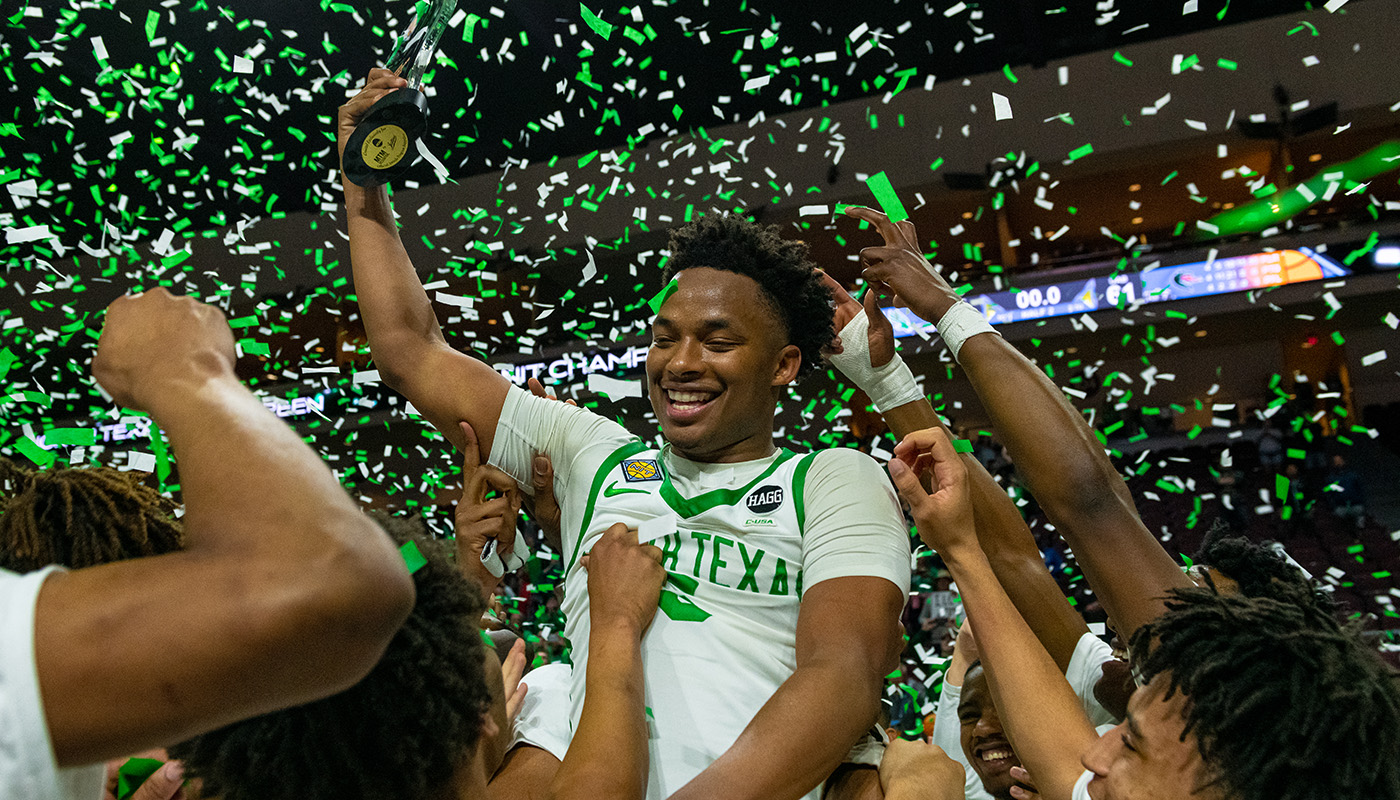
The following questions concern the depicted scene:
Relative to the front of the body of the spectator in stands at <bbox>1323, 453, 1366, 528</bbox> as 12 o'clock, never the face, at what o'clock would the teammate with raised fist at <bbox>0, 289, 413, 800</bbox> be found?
The teammate with raised fist is roughly at 12 o'clock from the spectator in stands.

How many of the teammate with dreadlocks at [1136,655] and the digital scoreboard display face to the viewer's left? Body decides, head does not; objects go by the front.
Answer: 1

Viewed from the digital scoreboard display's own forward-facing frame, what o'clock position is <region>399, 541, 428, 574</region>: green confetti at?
The green confetti is roughly at 12 o'clock from the digital scoreboard display.

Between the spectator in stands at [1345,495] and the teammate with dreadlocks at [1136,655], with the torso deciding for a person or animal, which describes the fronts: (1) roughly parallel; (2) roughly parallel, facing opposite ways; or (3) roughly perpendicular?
roughly perpendicular

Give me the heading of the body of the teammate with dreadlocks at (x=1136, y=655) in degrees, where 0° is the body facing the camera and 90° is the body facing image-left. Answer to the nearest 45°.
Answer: approximately 90°

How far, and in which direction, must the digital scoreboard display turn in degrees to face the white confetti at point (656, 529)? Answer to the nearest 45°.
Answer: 0° — it already faces it

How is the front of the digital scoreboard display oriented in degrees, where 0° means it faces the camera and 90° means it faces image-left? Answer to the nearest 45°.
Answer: approximately 0°

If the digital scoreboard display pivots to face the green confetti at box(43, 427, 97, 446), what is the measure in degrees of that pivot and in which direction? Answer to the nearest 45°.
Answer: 0° — it already faces it

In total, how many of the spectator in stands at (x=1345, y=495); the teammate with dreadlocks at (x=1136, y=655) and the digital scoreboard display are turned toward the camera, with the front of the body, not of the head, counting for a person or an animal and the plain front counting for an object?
2

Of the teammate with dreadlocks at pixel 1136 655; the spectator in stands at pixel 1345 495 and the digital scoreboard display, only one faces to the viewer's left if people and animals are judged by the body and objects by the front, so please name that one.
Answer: the teammate with dreadlocks
